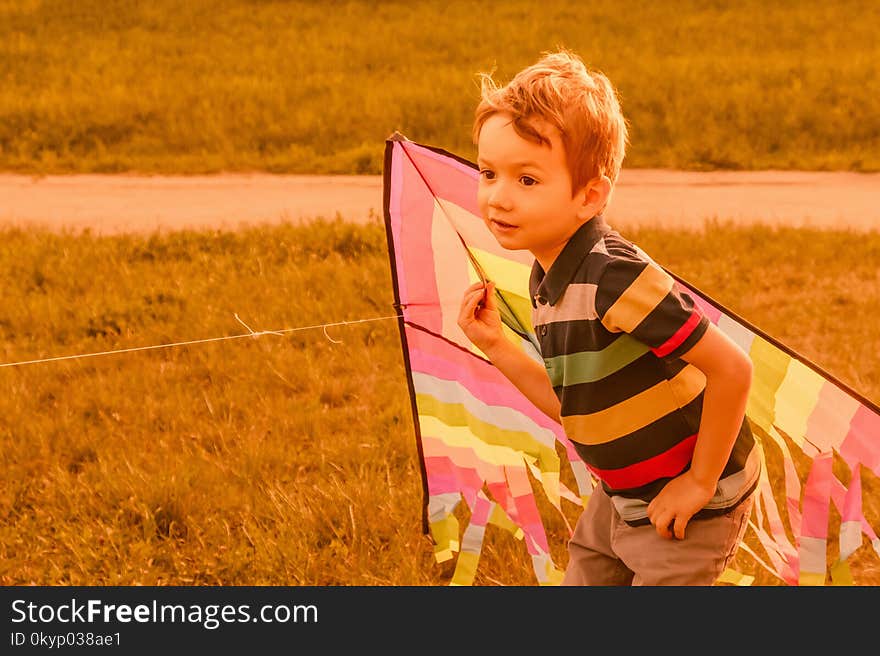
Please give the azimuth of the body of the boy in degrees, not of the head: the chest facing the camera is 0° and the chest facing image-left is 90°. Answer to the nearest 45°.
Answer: approximately 45°
